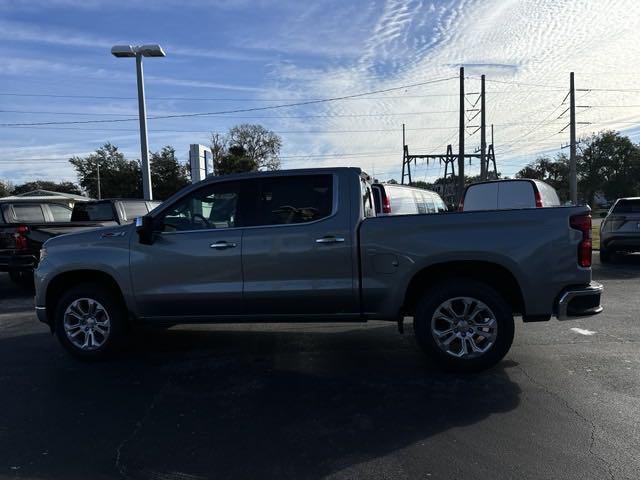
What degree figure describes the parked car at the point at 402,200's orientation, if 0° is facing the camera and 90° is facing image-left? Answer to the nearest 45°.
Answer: approximately 225°

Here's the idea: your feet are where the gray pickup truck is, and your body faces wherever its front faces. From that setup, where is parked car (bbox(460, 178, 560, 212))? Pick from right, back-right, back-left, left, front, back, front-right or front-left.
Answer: back-right

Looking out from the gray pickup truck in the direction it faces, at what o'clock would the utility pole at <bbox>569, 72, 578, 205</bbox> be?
The utility pole is roughly at 4 o'clock from the gray pickup truck.

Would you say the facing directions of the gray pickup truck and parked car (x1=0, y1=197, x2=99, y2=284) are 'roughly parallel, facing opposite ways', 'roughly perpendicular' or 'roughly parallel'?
roughly perpendicular

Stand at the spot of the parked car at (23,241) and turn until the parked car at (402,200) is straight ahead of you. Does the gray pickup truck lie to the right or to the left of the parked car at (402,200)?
right

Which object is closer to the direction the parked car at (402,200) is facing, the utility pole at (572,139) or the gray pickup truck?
the utility pole

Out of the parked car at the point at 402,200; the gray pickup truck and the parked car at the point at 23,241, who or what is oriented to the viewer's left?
the gray pickup truck

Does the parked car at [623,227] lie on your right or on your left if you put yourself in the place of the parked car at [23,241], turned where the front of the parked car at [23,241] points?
on your right

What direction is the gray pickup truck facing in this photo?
to the viewer's left

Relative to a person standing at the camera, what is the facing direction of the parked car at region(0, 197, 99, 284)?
facing away from the viewer and to the right of the viewer

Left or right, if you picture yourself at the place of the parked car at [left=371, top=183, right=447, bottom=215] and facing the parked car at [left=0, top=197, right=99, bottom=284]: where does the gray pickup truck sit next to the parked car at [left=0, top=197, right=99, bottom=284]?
left
